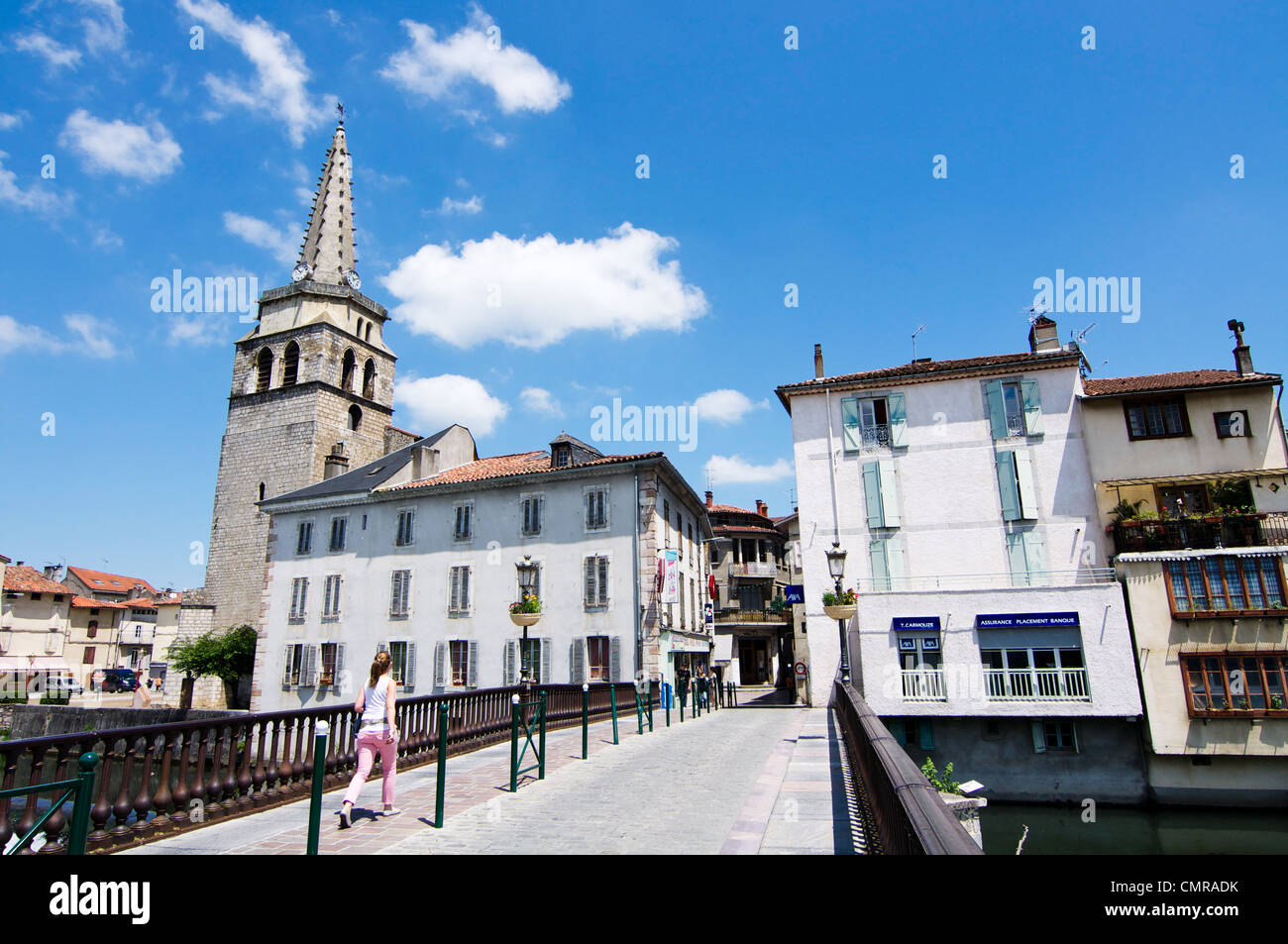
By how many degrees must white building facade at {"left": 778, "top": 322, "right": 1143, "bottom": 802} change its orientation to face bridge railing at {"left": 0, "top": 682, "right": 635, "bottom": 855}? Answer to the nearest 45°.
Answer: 0° — it already faces it

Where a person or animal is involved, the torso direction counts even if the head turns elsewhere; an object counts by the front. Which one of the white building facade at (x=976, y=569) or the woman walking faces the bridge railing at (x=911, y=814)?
the white building facade

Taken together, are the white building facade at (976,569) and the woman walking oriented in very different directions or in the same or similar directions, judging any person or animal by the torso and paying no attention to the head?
very different directions

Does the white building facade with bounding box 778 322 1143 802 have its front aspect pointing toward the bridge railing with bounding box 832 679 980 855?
yes

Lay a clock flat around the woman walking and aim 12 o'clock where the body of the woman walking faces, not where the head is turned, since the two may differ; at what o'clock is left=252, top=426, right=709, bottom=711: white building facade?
The white building facade is roughly at 11 o'clock from the woman walking.

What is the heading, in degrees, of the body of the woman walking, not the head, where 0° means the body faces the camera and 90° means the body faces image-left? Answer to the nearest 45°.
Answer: approximately 225°

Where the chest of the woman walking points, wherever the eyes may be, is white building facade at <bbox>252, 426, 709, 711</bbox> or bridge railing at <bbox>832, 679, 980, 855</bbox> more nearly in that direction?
the white building facade

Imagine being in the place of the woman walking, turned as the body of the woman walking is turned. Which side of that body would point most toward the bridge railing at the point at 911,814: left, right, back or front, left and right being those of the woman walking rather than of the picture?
right

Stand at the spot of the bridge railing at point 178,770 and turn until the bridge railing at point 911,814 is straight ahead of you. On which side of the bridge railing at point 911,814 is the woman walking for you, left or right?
left
